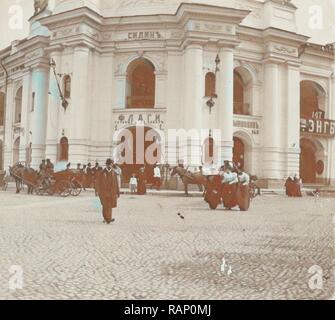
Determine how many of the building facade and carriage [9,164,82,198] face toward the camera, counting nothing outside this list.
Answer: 1

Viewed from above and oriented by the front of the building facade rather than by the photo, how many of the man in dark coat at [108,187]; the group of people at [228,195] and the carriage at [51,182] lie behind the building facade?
0

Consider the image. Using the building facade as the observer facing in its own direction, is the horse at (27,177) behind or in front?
in front

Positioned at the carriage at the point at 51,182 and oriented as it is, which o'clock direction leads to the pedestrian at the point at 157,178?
The pedestrian is roughly at 5 o'clock from the carriage.

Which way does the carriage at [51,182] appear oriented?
to the viewer's left

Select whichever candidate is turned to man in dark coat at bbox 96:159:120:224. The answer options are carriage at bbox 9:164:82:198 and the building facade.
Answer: the building facade

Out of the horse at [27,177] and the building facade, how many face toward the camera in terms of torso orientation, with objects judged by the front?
1

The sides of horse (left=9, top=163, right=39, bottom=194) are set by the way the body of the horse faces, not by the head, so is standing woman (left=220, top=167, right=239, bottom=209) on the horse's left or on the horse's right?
on the horse's left

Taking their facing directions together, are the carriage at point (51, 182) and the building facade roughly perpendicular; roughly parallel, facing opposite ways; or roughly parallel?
roughly perpendicular

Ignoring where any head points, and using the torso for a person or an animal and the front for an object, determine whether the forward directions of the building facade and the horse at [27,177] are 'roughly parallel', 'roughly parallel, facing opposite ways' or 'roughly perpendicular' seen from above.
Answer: roughly perpendicular

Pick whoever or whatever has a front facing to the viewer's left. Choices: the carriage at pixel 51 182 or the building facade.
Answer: the carriage

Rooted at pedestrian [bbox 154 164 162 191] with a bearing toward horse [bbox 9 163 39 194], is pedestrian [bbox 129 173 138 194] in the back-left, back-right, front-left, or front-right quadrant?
front-left

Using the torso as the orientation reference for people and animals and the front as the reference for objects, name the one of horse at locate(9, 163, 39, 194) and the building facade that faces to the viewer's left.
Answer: the horse

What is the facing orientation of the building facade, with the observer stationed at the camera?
facing the viewer

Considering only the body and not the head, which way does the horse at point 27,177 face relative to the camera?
to the viewer's left
